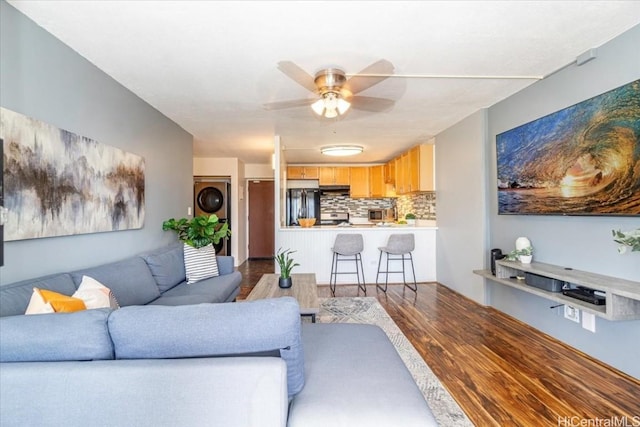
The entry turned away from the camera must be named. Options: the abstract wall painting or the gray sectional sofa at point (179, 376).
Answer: the gray sectional sofa

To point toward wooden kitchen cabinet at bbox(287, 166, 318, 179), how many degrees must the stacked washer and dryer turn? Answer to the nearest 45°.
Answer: approximately 90° to its left

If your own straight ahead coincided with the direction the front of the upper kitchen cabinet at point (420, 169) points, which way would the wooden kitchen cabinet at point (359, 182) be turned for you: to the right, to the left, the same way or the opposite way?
to the left

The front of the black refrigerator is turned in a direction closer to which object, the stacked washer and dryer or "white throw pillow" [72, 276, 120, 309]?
the white throw pillow

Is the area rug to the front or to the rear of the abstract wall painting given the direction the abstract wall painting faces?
to the front

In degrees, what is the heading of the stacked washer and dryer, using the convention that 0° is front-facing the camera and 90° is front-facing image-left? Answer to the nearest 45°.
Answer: approximately 0°

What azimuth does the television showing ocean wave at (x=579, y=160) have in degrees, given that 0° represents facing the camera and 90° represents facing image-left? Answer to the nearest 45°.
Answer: approximately 45°

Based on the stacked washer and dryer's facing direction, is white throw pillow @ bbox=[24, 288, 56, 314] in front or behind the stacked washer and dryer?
in front

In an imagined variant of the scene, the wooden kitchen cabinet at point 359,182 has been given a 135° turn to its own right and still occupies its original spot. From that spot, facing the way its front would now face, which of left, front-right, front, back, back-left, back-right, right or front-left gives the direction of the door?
front-left

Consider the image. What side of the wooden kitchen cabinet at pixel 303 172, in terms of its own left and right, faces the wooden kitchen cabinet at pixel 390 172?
left

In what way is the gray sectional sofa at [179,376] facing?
away from the camera

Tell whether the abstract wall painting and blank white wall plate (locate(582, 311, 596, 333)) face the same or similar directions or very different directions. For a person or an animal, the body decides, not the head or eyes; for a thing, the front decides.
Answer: very different directions
